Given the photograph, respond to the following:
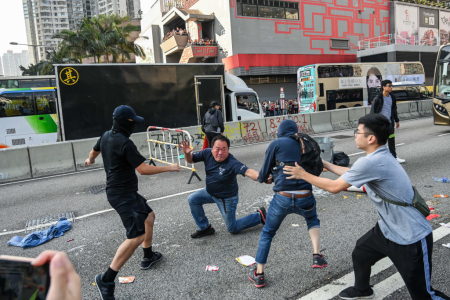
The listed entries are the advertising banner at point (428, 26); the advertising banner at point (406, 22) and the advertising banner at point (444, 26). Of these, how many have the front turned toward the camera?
3

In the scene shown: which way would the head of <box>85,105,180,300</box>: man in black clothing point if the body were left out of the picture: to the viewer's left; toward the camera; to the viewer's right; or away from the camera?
to the viewer's right

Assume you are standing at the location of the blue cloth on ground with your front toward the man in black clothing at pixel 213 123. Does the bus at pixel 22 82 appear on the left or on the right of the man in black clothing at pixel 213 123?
left

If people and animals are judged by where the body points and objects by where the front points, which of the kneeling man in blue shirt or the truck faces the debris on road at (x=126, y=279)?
the kneeling man in blue shirt

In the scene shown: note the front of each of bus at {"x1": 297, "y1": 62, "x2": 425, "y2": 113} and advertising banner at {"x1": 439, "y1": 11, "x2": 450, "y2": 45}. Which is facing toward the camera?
the advertising banner

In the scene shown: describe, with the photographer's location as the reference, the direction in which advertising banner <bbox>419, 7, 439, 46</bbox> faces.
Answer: facing the viewer

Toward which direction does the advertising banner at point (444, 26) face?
toward the camera

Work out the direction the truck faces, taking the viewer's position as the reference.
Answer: facing to the right of the viewer

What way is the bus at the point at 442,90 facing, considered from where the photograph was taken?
facing the viewer and to the left of the viewer

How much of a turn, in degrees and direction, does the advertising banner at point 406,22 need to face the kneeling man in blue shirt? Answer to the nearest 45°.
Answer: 0° — it already faces them

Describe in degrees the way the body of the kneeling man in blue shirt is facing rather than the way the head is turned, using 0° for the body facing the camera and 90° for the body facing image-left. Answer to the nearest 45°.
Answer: approximately 45°

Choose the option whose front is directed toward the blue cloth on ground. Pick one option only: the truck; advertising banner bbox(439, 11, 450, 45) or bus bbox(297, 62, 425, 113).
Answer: the advertising banner
